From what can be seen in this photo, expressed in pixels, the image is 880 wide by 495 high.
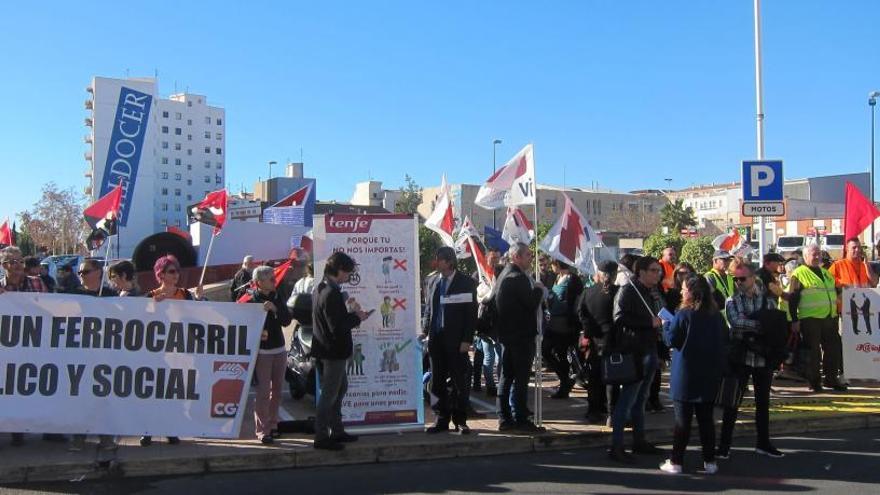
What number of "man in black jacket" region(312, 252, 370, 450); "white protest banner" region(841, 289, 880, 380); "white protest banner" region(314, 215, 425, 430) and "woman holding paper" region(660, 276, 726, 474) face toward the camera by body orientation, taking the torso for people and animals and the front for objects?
2

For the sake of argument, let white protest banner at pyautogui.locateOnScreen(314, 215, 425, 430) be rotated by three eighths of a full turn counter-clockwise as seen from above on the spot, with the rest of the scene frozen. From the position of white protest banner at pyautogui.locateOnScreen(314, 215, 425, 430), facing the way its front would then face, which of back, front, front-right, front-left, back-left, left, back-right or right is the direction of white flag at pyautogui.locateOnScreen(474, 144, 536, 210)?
front

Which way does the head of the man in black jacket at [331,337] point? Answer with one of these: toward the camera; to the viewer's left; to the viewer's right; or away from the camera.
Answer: to the viewer's right

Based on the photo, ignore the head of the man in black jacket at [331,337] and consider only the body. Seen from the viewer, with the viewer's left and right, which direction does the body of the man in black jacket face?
facing to the right of the viewer

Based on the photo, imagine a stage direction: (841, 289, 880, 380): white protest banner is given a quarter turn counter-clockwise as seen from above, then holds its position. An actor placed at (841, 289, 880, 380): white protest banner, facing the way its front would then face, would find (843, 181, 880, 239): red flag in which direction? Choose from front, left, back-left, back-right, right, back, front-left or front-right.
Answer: left

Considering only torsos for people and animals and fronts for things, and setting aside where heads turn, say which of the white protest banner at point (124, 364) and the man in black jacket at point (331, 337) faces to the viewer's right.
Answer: the man in black jacket

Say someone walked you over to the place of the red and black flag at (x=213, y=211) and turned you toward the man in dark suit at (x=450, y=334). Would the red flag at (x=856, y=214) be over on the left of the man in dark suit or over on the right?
left

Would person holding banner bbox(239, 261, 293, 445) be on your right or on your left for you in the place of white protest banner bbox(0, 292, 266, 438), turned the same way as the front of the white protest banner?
on your left

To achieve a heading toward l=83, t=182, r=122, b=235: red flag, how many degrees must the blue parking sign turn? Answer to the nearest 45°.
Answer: approximately 45° to its right

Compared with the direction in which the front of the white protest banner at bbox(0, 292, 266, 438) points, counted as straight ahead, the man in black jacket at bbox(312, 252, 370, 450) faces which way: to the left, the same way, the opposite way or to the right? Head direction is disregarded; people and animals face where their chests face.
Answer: to the left

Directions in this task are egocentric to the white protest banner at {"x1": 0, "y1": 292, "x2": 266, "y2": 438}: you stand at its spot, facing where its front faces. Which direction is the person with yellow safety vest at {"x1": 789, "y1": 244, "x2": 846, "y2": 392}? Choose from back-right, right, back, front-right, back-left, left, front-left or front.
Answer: left

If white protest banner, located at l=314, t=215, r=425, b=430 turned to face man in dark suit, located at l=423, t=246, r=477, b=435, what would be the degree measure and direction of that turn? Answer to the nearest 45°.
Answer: approximately 90° to its left

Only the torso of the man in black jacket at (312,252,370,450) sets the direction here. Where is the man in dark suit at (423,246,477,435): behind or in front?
in front

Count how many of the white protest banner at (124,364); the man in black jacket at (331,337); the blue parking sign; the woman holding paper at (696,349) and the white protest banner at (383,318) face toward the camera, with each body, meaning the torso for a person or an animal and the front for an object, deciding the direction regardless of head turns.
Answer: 3

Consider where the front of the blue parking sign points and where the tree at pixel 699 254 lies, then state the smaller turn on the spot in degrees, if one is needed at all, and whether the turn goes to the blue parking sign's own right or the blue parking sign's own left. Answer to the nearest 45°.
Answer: approximately 180°

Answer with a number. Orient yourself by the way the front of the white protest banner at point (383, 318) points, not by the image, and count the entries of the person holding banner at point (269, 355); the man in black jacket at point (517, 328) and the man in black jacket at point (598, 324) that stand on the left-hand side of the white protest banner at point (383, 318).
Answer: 2
